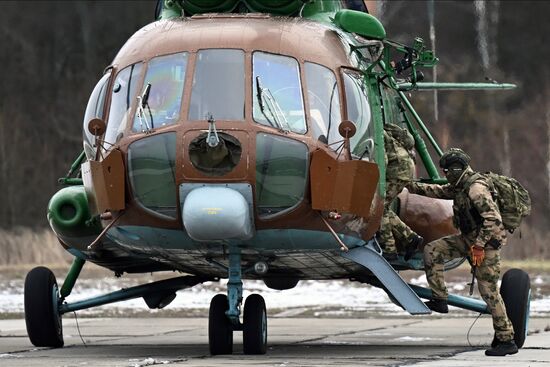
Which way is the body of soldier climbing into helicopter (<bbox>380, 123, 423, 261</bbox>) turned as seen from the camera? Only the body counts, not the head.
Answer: to the viewer's left

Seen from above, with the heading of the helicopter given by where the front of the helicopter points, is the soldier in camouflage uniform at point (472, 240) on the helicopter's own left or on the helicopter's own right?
on the helicopter's own left

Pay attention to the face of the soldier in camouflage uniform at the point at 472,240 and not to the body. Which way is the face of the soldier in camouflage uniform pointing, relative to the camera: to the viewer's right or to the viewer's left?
to the viewer's left

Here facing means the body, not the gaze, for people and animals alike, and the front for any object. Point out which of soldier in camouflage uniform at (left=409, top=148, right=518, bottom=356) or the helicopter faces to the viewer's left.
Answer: the soldier in camouflage uniform

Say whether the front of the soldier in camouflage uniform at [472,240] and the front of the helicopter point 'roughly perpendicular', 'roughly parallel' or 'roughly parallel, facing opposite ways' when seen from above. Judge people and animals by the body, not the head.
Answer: roughly perpendicular

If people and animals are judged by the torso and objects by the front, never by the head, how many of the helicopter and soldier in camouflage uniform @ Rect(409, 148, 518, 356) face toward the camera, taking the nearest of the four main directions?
1

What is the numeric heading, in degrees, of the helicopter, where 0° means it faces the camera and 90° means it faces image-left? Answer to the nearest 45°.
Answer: approximately 0°

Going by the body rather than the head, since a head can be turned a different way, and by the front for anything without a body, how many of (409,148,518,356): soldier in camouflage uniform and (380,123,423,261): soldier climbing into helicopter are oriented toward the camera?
0

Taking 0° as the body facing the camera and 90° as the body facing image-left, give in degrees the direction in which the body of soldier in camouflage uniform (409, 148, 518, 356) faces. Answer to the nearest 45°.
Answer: approximately 90°
